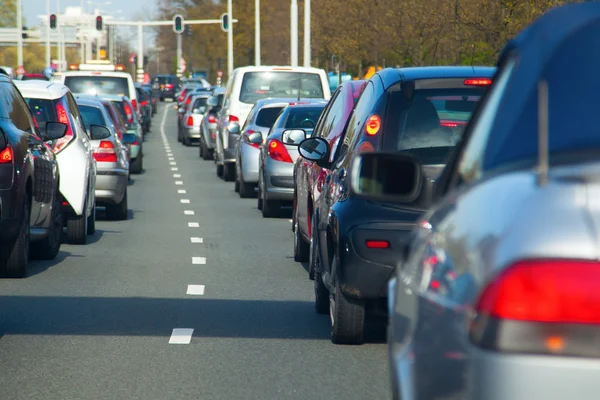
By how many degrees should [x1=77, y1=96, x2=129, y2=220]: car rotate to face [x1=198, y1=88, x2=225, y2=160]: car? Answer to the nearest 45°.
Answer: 0° — it already faces it

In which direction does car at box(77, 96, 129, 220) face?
away from the camera

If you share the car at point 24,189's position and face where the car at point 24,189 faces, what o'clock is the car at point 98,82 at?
the car at point 98,82 is roughly at 12 o'clock from the car at point 24,189.

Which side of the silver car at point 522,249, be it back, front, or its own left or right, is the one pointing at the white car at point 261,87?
front

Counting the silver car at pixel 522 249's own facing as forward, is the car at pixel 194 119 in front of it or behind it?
in front

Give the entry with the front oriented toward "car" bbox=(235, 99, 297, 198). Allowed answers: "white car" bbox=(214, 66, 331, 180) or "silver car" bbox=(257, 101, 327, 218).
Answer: the silver car

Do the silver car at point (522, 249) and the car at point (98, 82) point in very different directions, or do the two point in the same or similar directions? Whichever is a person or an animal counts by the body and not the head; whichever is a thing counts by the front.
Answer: same or similar directions

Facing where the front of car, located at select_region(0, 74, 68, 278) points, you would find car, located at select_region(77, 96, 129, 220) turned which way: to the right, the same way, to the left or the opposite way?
the same way

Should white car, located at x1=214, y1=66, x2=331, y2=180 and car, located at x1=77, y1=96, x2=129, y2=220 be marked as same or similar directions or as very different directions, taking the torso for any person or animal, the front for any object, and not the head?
same or similar directions

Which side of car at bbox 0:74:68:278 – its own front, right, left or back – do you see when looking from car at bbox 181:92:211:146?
front

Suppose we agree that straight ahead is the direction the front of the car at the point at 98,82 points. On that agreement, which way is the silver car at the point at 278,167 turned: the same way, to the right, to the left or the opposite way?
the same way

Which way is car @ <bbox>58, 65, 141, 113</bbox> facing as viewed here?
away from the camera

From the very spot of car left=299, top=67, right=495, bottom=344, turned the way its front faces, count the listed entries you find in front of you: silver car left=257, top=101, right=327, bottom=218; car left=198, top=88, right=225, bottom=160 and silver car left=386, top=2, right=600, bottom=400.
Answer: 2

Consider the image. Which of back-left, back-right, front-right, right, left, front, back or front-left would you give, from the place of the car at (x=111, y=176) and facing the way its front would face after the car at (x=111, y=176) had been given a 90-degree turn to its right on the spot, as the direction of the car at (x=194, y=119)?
left

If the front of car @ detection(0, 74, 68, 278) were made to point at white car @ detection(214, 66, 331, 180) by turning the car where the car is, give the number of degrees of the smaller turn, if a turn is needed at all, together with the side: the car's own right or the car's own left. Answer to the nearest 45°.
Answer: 0° — it already faces it

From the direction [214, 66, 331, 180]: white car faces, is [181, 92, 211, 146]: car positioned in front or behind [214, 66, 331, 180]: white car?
in front

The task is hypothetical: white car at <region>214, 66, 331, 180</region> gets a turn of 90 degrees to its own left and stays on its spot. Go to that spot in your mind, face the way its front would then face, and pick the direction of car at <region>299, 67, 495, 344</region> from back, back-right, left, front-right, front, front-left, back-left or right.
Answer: left

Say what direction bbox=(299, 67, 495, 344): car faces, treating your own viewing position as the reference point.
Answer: facing away from the viewer

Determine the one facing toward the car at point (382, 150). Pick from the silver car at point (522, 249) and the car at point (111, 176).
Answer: the silver car

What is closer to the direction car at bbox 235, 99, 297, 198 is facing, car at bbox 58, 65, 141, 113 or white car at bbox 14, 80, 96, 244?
the car

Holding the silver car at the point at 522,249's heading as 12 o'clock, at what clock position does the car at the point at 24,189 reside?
The car is roughly at 11 o'clock from the silver car.

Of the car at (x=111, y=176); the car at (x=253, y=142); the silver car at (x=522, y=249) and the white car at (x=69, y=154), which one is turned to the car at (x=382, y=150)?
the silver car

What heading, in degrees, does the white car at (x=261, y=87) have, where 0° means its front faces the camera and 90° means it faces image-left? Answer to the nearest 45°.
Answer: approximately 180°

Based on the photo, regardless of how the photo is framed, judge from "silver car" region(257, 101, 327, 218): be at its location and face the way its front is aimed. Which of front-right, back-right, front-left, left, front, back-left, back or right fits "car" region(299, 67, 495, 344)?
back
